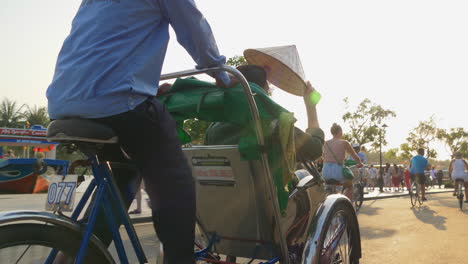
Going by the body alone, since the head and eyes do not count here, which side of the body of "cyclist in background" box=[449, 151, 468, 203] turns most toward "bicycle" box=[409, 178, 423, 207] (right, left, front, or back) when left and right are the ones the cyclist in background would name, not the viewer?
left

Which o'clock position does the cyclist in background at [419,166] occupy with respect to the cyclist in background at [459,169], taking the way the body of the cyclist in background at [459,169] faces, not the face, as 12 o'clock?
the cyclist in background at [419,166] is roughly at 9 o'clock from the cyclist in background at [459,169].

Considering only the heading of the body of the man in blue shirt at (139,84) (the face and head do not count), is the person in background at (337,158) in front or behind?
in front

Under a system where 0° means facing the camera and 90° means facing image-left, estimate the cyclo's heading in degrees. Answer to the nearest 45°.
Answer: approximately 225°

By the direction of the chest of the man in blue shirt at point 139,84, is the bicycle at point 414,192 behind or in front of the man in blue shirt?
in front

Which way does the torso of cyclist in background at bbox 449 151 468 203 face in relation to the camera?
away from the camera

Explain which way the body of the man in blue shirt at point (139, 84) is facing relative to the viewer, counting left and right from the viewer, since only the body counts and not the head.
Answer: facing away from the viewer and to the right of the viewer

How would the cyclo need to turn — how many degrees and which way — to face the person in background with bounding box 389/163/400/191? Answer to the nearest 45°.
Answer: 0° — it already faces them
